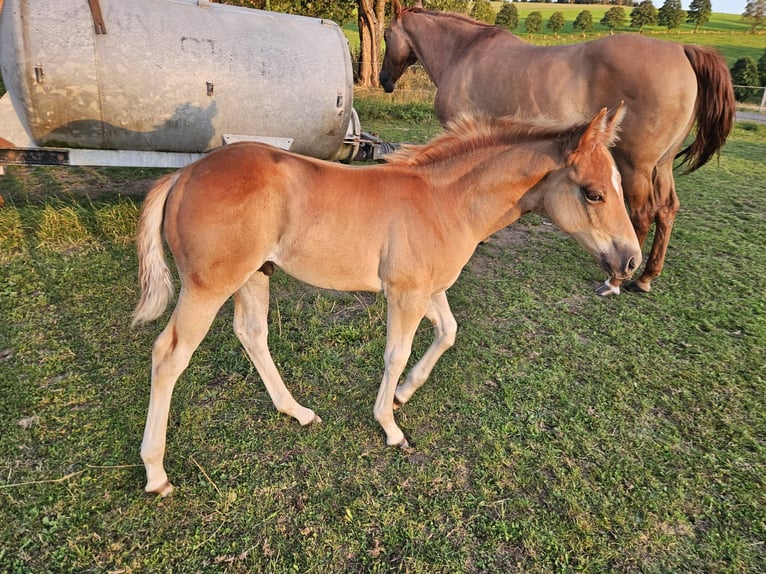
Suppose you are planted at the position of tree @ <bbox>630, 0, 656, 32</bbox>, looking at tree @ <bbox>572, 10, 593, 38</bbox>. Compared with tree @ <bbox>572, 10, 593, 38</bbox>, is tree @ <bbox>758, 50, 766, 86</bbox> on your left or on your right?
left

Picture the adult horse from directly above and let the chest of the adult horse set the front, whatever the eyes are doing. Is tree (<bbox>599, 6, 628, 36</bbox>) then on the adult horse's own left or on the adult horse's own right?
on the adult horse's own right

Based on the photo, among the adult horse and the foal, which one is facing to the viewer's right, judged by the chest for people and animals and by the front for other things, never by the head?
the foal

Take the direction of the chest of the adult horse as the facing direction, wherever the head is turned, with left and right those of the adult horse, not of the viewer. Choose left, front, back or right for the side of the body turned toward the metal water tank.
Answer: front

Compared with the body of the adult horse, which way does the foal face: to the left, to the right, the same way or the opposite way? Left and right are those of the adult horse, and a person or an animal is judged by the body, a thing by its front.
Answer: the opposite way

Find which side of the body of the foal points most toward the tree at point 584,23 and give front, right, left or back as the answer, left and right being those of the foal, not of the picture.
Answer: left

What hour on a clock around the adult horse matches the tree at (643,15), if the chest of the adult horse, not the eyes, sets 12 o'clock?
The tree is roughly at 3 o'clock from the adult horse.

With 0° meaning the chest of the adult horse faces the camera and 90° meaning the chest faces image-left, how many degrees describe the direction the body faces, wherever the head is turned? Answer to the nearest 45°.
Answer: approximately 90°

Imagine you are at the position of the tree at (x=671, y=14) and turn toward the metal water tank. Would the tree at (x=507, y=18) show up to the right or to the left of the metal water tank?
right

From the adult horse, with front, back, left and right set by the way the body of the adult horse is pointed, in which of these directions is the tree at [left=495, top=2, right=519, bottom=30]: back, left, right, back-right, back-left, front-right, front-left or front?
right

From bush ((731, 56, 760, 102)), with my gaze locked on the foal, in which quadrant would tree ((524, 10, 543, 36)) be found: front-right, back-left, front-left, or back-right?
back-right

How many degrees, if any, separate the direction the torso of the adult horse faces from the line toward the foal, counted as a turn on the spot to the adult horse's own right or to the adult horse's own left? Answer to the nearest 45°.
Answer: approximately 90° to the adult horse's own left

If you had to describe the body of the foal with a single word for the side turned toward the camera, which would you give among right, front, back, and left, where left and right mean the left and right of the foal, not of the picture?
right
